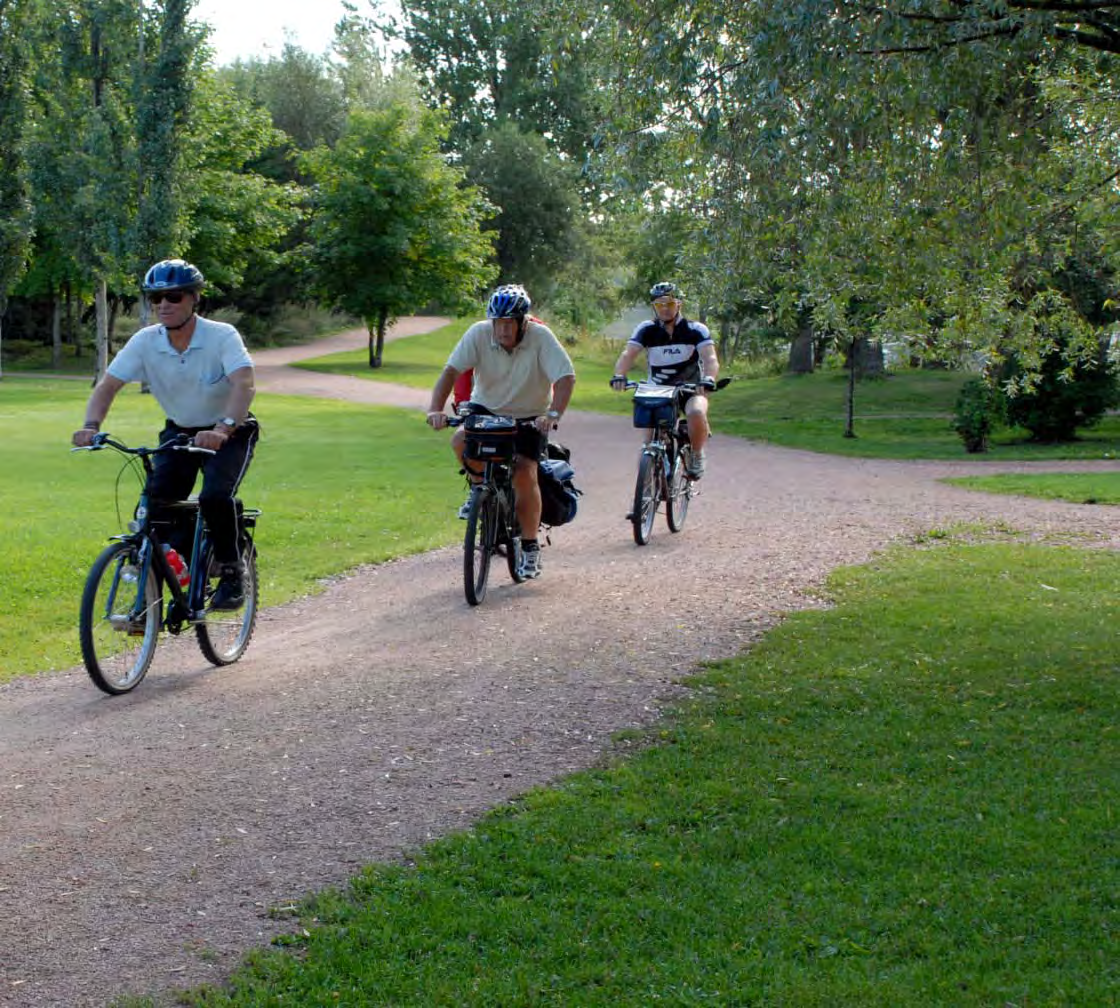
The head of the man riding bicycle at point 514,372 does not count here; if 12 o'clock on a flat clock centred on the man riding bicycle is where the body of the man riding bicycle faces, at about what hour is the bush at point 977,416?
The bush is roughly at 7 o'clock from the man riding bicycle.

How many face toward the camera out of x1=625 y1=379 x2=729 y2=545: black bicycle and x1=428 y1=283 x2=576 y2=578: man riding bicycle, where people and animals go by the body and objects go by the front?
2

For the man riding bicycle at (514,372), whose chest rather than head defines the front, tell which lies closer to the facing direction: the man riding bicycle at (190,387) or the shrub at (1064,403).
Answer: the man riding bicycle

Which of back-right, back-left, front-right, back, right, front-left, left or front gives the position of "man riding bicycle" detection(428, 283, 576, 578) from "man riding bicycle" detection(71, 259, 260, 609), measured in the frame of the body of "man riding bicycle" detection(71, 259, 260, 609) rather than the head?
back

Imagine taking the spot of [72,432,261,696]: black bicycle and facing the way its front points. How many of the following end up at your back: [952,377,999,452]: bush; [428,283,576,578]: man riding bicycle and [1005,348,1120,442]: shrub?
3

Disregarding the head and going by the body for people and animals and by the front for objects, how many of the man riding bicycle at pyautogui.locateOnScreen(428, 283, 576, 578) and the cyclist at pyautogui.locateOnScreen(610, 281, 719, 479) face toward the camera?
2

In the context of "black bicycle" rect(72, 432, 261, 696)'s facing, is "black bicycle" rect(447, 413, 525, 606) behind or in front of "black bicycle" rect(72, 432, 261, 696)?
behind

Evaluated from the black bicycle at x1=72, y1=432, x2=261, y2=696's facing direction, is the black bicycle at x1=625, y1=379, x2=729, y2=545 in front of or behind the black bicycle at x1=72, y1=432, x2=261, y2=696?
behind

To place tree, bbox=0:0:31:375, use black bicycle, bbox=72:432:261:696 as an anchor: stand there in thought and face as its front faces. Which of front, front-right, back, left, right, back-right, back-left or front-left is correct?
back-right

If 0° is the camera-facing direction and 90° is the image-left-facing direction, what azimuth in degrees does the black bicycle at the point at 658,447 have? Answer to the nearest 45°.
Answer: approximately 0°

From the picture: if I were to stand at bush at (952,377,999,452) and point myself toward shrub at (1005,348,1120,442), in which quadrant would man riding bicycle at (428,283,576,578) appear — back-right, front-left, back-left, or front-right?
back-right

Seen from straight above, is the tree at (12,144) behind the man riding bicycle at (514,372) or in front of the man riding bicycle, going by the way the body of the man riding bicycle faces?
behind
